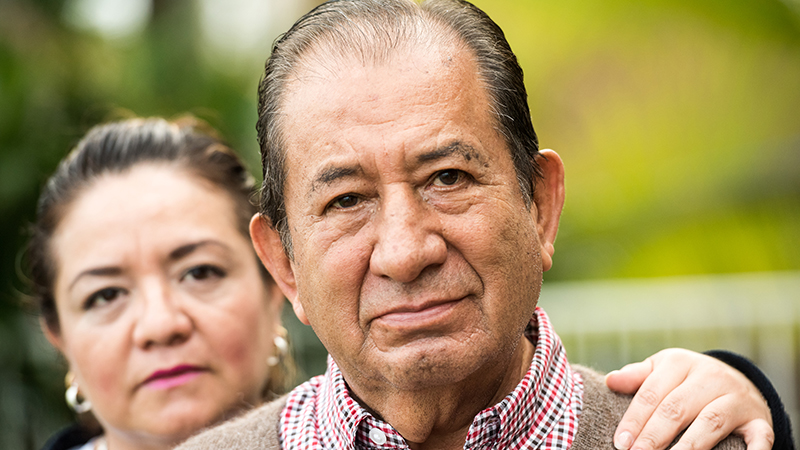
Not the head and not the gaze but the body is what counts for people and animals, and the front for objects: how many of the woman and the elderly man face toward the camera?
2

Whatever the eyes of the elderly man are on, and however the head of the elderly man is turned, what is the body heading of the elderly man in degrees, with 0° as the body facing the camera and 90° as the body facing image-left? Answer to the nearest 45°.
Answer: approximately 0°

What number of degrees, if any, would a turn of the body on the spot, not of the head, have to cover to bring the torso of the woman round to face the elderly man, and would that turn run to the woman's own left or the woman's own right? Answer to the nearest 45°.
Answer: approximately 45° to the woman's own left

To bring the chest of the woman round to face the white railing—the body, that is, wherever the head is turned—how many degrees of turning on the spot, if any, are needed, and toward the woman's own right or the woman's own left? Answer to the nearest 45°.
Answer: approximately 135° to the woman's own left

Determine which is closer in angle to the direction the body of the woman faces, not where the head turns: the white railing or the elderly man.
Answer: the elderly man

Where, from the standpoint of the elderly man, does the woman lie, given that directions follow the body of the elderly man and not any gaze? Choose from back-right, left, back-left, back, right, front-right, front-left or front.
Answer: back-right

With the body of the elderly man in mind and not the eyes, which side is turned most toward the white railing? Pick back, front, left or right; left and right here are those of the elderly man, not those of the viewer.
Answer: back
